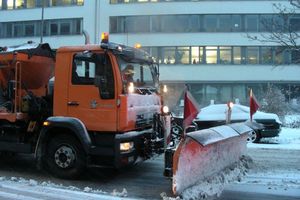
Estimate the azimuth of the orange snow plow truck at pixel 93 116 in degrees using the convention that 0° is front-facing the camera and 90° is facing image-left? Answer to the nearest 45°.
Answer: approximately 315°

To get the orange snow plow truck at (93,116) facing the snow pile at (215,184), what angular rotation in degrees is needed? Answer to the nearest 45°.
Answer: approximately 45° to its left
